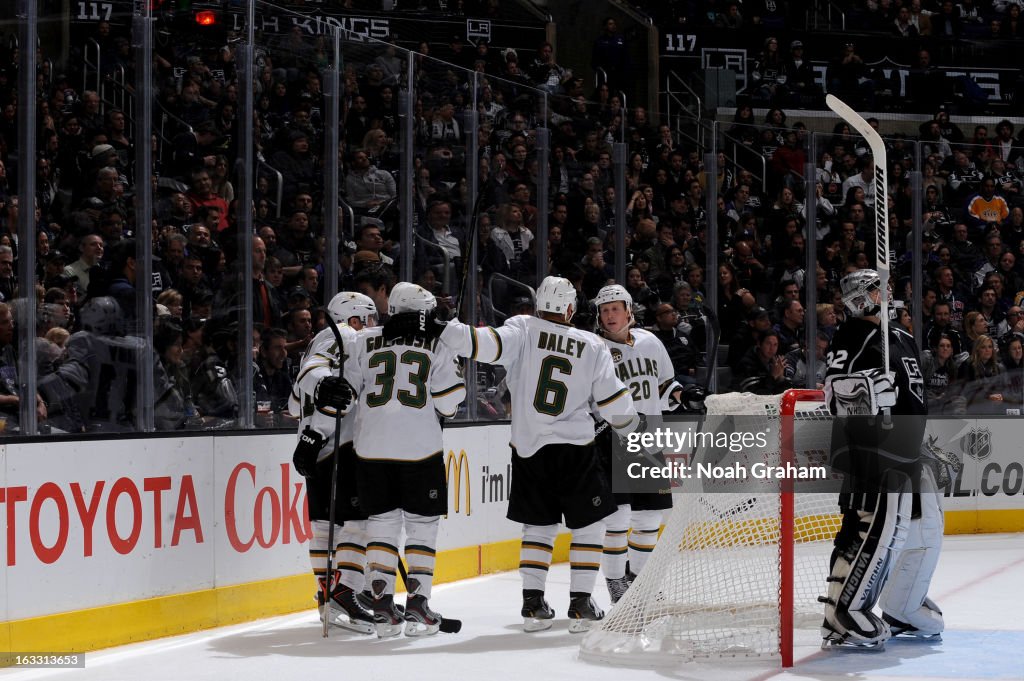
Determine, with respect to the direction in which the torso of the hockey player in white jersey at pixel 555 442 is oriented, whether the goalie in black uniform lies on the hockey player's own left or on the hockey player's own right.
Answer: on the hockey player's own right

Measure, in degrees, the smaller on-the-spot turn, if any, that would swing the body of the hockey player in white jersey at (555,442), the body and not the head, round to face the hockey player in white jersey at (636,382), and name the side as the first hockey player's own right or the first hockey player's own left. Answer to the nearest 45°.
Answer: approximately 45° to the first hockey player's own right

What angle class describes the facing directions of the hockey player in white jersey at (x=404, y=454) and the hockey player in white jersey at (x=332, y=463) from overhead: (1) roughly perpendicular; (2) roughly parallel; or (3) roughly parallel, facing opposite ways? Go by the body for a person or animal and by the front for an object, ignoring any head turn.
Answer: roughly perpendicular

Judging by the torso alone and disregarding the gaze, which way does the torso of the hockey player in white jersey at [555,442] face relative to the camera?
away from the camera

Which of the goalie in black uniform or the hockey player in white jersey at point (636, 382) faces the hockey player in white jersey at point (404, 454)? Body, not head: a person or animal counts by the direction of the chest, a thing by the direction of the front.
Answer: the hockey player in white jersey at point (636, 382)

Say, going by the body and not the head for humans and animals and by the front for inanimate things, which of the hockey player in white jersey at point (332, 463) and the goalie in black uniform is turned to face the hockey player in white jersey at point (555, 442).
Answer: the hockey player in white jersey at point (332, 463)

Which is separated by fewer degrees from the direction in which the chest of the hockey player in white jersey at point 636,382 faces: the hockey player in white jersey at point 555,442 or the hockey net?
the hockey player in white jersey

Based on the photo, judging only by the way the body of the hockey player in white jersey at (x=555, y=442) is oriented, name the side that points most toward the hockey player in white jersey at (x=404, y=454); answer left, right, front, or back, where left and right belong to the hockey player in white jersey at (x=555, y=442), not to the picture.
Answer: left

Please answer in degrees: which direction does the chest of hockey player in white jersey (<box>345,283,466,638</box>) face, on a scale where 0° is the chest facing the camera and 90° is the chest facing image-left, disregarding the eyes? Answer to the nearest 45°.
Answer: approximately 180°

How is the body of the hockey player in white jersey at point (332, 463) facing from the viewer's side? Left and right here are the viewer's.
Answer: facing to the right of the viewer
